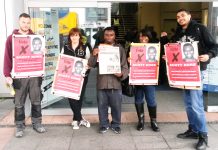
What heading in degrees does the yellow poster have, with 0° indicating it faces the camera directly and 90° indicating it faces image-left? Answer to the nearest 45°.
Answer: approximately 0°

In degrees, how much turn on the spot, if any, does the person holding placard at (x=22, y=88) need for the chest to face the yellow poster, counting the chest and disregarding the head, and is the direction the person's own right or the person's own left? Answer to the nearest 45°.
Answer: approximately 135° to the person's own left

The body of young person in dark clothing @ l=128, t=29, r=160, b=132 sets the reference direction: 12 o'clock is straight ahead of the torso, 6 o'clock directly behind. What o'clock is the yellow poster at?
The yellow poster is roughly at 4 o'clock from the young person in dark clothing.

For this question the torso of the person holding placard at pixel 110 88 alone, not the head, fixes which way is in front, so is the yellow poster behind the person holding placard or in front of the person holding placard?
behind

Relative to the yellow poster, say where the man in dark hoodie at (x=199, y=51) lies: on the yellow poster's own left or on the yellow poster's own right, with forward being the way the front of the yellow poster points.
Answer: on the yellow poster's own left

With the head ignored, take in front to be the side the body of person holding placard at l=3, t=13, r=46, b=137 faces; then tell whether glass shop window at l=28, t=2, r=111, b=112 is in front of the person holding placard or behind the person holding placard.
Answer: behind

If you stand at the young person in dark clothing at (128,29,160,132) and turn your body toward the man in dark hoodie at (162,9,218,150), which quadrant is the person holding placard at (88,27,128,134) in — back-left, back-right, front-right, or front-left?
back-right

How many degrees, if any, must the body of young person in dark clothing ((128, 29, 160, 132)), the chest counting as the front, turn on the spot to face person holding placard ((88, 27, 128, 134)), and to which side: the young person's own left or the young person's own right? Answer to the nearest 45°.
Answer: approximately 90° to the young person's own right

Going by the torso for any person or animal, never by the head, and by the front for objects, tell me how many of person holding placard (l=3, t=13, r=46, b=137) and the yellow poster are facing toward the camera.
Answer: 2
